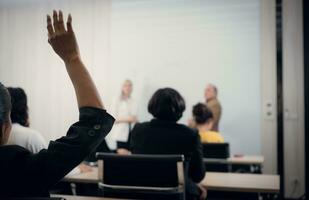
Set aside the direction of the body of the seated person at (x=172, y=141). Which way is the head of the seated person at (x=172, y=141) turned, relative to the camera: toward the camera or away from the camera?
away from the camera

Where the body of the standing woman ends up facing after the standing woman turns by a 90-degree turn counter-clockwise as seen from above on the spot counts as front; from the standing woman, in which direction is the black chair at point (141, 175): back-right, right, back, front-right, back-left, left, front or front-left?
back-right

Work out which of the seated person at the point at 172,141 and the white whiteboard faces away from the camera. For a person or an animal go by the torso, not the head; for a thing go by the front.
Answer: the seated person

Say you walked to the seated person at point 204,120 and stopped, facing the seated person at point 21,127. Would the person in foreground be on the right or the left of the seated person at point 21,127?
left

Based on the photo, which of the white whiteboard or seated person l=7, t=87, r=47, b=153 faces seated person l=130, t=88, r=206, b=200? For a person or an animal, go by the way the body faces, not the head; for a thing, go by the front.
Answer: the white whiteboard

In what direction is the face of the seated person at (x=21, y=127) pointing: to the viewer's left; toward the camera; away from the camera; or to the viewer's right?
away from the camera

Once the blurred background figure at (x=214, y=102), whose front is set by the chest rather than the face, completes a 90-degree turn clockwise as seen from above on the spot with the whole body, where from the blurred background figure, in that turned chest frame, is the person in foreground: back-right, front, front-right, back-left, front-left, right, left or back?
back-left

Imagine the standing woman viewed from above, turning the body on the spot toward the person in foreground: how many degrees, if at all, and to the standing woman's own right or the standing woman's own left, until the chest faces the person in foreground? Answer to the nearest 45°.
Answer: approximately 45° to the standing woman's own right

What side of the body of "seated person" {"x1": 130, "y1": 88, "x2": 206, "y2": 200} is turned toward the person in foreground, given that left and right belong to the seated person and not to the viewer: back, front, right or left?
back

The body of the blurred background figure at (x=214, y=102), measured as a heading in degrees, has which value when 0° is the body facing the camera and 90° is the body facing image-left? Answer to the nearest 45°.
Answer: approximately 45°

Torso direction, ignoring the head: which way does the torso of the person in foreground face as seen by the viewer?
away from the camera

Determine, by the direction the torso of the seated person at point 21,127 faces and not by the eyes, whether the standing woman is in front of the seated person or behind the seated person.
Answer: in front

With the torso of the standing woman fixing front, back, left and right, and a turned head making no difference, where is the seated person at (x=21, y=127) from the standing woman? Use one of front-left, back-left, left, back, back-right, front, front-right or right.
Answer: front-right

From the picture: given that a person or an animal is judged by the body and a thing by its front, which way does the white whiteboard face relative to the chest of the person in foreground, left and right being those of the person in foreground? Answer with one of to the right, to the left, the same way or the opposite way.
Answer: the opposite way

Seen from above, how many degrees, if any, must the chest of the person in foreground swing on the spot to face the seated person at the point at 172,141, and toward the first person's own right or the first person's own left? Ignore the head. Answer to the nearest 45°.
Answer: approximately 45° to the first person's own right

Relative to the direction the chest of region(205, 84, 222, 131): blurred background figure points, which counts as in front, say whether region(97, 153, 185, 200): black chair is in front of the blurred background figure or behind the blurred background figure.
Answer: in front
